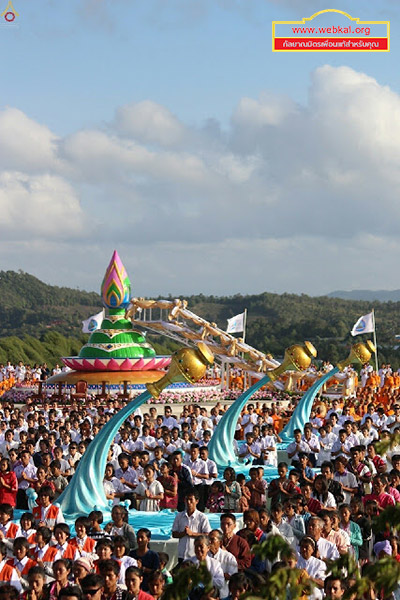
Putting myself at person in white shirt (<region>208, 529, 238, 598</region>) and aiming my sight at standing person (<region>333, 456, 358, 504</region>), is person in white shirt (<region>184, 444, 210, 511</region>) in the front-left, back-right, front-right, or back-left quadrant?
front-left

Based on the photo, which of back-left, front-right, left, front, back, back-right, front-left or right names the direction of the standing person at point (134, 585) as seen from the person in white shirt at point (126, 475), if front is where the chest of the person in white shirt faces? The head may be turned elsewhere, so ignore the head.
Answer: front-left

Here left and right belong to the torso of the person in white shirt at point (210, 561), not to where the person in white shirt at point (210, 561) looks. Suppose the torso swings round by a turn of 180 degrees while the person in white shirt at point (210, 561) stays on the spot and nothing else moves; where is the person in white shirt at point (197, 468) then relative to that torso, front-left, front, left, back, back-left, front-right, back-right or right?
front-left

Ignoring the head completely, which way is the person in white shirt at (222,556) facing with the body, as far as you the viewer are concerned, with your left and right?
facing the viewer and to the left of the viewer

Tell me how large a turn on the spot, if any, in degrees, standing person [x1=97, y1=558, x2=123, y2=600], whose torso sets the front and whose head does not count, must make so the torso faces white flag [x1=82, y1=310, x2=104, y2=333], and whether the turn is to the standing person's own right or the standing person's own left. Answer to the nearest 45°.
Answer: approximately 135° to the standing person's own right

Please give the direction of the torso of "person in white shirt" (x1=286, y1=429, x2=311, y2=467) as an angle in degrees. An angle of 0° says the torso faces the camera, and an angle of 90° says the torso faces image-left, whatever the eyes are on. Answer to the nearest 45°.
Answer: approximately 0°

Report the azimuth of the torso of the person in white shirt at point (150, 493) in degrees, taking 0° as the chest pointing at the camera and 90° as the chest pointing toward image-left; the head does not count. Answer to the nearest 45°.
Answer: approximately 45°

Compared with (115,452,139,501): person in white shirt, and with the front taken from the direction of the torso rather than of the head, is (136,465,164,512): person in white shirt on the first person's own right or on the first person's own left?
on the first person's own left

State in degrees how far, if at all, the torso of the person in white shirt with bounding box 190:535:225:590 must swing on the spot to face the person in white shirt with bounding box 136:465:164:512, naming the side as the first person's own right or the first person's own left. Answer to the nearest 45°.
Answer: approximately 135° to the first person's own right

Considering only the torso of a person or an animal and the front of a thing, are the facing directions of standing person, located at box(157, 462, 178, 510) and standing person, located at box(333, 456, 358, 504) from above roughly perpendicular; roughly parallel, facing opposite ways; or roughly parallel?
roughly parallel

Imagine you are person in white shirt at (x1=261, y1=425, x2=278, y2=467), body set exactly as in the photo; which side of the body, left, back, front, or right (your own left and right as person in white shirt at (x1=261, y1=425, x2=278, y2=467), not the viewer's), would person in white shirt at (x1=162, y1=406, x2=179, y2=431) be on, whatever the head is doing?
right

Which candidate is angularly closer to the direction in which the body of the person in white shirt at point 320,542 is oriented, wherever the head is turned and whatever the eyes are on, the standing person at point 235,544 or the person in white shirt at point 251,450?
the standing person

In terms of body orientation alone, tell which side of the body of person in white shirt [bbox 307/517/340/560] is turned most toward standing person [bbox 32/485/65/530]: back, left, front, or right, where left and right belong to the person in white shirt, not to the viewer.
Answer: right

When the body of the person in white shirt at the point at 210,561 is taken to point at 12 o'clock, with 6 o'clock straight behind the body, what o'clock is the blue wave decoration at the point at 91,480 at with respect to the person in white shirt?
The blue wave decoration is roughly at 4 o'clock from the person in white shirt.

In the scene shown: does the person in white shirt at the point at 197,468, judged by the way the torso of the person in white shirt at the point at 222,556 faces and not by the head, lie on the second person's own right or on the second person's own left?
on the second person's own right

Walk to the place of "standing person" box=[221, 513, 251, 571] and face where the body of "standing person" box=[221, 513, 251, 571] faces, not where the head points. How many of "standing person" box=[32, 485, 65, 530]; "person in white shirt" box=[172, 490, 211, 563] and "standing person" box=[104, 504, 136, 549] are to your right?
3

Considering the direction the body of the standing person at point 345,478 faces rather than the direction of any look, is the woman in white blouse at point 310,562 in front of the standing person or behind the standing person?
in front
